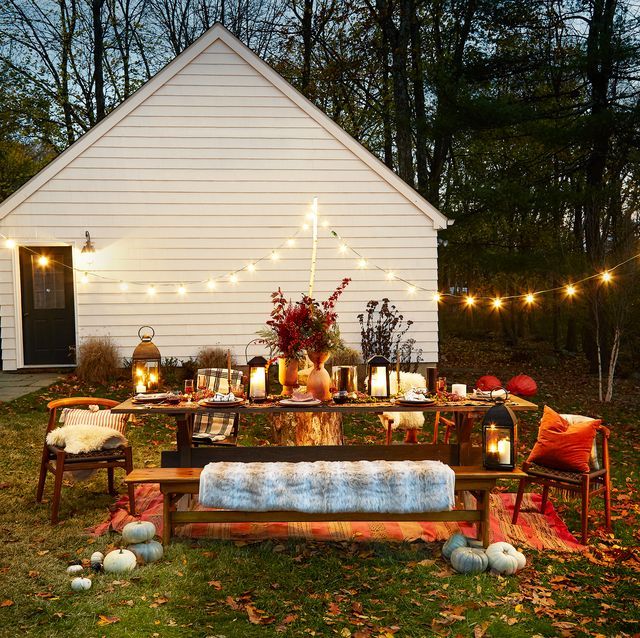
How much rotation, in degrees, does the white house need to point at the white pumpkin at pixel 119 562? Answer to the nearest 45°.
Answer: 0° — it already faces it

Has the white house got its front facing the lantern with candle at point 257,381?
yes

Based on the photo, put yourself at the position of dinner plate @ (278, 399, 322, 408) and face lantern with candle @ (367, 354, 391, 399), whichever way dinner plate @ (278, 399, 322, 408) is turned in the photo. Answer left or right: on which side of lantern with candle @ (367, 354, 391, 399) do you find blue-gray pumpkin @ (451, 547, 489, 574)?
right

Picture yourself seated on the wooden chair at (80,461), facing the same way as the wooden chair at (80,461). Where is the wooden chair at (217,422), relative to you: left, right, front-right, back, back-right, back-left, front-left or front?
left

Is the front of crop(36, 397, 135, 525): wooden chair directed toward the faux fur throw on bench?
yes

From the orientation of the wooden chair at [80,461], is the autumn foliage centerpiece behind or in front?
in front

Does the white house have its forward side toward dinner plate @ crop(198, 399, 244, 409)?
yes

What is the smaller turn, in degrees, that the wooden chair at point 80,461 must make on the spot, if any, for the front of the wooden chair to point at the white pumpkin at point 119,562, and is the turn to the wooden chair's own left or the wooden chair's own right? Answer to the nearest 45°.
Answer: approximately 45° to the wooden chair's own right

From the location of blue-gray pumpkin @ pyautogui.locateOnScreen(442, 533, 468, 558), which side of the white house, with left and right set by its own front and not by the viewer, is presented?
front

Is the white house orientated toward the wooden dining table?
yes

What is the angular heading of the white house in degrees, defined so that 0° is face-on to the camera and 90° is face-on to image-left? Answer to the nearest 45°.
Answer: approximately 0°

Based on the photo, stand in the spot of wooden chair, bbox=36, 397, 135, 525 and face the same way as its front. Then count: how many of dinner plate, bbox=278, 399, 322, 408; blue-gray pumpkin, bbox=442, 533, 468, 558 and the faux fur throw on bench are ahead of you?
3

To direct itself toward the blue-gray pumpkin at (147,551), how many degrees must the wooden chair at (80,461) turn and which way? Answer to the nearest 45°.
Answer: approximately 45° to its right

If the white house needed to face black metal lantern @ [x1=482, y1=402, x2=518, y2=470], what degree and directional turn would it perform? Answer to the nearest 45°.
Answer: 0° — it already faces it

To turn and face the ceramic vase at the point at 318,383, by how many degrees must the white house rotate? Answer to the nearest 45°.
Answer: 0° — it already faces it

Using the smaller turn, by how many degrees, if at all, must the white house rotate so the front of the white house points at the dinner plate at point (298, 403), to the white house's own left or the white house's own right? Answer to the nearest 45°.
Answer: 0° — it already faces it

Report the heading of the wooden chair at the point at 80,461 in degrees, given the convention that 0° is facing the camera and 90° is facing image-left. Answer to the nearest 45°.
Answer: approximately 315°
